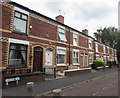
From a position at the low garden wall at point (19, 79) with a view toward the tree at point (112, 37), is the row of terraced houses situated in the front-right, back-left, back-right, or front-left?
front-left

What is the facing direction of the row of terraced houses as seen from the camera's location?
facing the viewer and to the right of the viewer

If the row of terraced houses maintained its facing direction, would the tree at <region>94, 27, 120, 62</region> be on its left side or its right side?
on its left

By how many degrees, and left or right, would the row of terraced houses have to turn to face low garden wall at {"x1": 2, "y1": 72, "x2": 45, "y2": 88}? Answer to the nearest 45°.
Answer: approximately 45° to its right

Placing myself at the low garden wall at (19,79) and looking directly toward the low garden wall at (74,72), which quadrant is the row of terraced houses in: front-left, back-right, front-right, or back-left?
front-left
